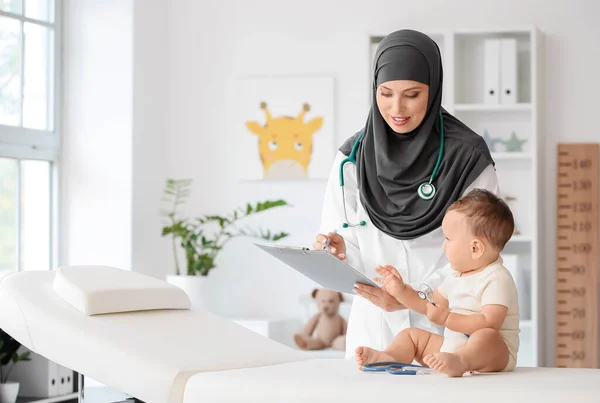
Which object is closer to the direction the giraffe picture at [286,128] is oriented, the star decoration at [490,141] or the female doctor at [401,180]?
the female doctor

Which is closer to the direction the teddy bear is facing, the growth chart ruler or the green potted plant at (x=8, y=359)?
the green potted plant

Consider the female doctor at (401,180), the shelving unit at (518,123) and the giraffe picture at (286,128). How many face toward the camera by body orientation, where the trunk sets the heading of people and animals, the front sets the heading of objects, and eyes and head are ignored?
3

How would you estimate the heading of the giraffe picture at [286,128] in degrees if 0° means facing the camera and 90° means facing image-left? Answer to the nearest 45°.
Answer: approximately 0°

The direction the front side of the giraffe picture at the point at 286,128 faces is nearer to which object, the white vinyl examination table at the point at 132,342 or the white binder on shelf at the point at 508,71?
the white vinyl examination table

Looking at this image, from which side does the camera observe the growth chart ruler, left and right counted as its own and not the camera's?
front

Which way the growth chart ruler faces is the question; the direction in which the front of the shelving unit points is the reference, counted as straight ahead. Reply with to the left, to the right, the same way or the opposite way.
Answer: the same way

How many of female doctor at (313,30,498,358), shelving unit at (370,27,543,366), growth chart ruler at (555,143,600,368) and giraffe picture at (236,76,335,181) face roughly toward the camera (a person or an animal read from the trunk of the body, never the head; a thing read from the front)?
4

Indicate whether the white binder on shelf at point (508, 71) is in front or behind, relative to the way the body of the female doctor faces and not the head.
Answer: behind

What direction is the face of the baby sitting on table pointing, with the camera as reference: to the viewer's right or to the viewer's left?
to the viewer's left

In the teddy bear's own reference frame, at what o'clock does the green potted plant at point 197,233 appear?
The green potted plant is roughly at 2 o'clock from the teddy bear.

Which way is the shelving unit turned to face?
toward the camera

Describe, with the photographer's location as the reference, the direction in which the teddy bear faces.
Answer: facing the viewer and to the left of the viewer
